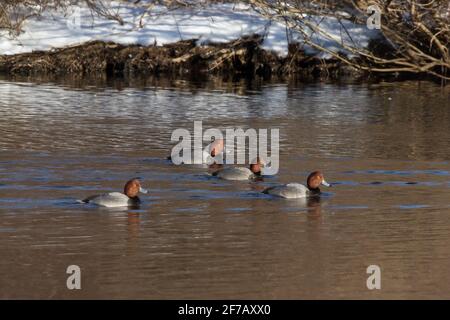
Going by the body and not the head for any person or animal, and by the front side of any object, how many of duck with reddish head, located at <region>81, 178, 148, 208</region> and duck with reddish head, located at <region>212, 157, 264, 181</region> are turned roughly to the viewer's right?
2

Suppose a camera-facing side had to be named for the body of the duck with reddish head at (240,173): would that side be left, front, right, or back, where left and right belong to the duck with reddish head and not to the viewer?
right

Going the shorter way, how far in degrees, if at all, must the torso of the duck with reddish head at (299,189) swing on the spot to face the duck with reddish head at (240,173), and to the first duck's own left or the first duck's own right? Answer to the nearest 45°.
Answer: approximately 135° to the first duck's own left

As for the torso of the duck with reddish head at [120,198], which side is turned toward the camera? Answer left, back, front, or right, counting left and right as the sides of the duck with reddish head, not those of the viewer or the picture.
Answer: right

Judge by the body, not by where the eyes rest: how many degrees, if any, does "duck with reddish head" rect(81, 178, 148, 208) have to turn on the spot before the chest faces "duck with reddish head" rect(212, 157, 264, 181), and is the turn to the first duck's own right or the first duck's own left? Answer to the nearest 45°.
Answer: approximately 45° to the first duck's own left

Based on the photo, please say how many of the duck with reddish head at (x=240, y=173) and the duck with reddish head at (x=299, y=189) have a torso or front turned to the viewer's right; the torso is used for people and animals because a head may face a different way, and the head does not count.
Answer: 2

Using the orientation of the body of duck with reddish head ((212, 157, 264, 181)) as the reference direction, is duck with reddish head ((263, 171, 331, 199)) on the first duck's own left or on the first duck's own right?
on the first duck's own right

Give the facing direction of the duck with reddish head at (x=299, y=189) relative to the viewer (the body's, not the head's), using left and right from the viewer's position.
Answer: facing to the right of the viewer
